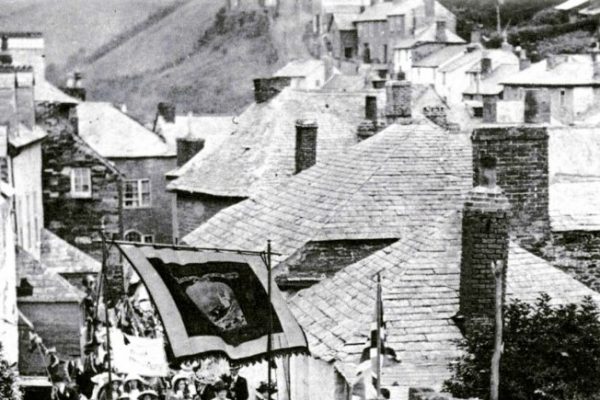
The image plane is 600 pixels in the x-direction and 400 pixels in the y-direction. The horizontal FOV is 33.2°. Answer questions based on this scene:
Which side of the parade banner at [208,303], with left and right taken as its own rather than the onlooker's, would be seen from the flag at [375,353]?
left

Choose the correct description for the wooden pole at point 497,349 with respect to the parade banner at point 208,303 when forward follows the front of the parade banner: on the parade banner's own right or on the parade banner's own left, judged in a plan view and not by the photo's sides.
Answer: on the parade banner's own left

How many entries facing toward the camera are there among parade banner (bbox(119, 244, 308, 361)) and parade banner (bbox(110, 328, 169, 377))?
2

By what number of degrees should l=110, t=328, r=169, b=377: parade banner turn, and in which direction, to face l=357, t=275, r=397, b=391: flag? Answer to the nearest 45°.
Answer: approximately 45° to its left

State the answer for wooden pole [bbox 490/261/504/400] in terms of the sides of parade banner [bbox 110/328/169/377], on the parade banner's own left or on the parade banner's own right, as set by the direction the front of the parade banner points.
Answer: on the parade banner's own left

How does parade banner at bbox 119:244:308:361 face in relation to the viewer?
toward the camera

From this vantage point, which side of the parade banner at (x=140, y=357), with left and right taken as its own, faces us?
front

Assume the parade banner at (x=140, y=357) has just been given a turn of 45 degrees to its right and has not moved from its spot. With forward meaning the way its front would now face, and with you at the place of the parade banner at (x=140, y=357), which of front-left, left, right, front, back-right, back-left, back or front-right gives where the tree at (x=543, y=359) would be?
left
